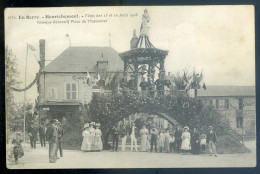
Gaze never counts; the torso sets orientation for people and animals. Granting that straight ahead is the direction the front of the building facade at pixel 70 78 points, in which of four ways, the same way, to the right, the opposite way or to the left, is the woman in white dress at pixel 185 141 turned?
the same way

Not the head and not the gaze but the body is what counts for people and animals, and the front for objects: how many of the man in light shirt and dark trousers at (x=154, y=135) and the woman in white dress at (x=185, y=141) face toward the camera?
2

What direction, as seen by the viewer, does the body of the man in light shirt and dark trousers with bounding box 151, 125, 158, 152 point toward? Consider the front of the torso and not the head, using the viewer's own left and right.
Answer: facing the viewer

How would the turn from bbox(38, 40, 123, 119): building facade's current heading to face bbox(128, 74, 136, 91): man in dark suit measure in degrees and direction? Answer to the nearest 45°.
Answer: approximately 90° to its left

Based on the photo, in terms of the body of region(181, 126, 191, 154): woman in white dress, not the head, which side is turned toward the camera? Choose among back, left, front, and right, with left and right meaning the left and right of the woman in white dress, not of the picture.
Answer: front

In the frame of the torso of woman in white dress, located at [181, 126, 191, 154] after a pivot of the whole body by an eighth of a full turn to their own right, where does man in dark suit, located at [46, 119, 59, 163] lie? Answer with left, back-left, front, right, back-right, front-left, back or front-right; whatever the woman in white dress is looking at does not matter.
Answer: front-right

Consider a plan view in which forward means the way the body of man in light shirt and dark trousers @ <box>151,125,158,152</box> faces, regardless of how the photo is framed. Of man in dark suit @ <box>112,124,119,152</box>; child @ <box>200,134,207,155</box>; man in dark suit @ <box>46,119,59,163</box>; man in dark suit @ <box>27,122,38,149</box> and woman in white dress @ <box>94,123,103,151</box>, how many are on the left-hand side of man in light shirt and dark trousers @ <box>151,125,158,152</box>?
1

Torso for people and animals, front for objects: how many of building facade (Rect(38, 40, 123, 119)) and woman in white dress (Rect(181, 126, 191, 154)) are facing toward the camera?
2

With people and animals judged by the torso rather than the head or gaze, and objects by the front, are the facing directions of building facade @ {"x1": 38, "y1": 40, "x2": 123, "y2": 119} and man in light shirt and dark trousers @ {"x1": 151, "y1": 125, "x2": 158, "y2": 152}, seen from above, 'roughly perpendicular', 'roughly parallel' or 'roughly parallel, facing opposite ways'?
roughly parallel

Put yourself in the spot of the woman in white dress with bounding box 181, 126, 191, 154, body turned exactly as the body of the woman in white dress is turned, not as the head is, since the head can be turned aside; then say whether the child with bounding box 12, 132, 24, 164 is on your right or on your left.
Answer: on your right
